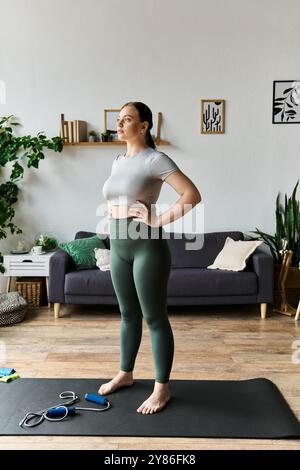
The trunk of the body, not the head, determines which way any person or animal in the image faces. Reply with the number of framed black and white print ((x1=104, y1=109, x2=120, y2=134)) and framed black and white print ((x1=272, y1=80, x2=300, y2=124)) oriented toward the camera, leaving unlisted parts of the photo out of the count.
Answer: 2

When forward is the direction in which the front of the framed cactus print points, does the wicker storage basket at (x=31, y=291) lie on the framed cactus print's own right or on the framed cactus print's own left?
on the framed cactus print's own right

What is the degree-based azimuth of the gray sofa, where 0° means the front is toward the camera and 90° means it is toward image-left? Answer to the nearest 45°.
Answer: approximately 0°

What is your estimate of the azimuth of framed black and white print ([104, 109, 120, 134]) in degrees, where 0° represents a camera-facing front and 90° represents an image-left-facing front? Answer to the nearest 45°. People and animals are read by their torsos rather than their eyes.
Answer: approximately 0°

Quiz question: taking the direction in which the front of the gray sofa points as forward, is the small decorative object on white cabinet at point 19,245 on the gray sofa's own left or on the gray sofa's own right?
on the gray sofa's own right

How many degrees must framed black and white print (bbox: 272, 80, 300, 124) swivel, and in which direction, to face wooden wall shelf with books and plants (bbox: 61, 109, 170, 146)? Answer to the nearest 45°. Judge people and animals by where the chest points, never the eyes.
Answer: approximately 90° to its right
